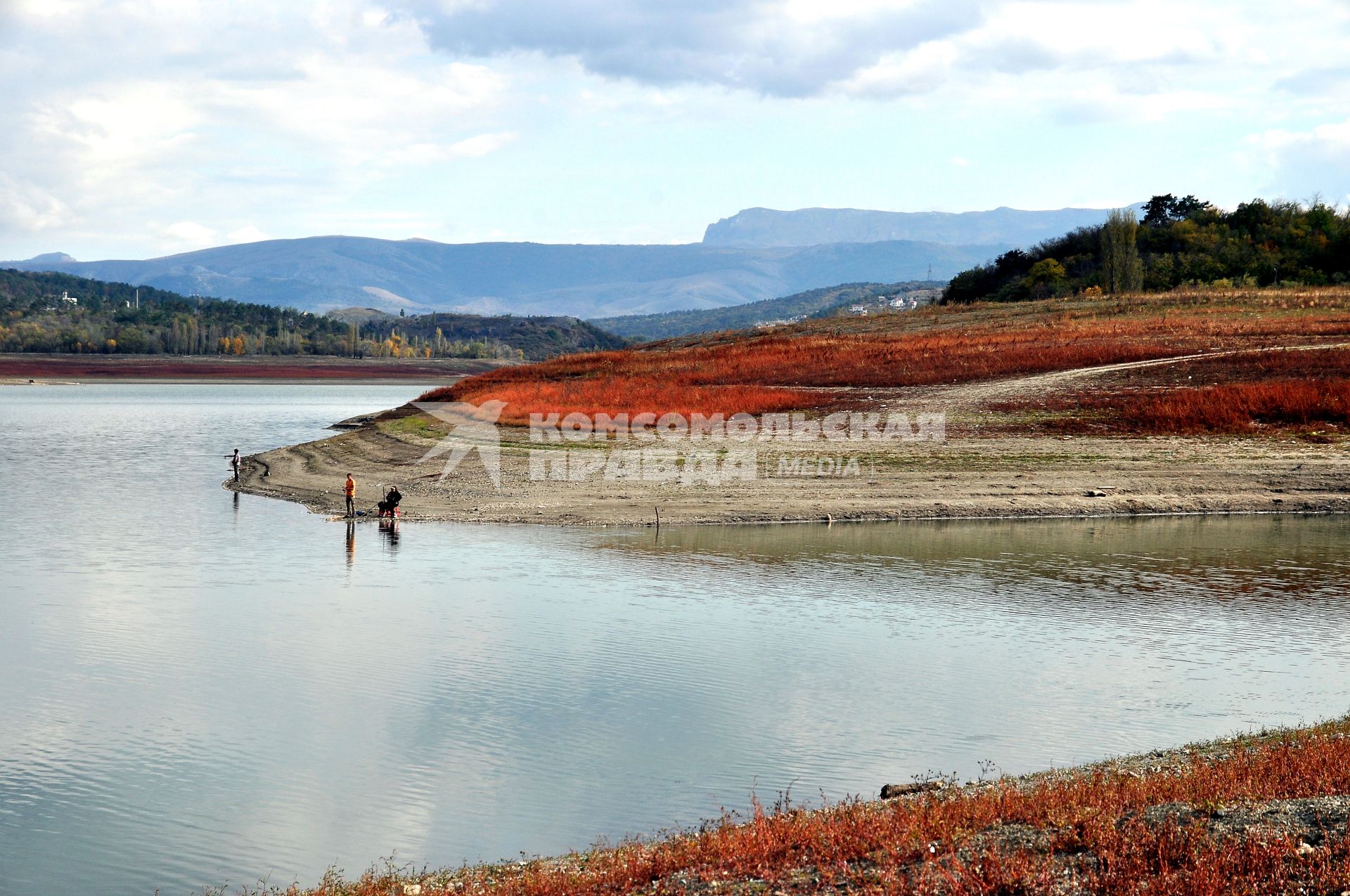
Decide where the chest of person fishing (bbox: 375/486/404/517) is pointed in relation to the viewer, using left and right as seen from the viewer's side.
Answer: facing the viewer and to the left of the viewer
